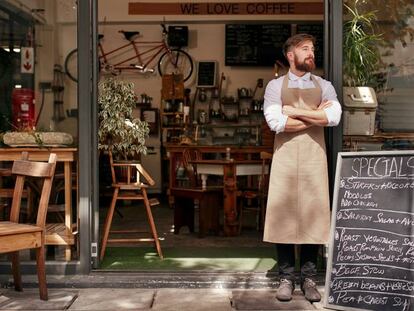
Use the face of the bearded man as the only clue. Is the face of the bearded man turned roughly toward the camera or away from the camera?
toward the camera

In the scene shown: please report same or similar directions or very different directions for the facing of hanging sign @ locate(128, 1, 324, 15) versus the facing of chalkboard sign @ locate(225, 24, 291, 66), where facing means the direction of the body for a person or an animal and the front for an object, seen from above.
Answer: same or similar directions

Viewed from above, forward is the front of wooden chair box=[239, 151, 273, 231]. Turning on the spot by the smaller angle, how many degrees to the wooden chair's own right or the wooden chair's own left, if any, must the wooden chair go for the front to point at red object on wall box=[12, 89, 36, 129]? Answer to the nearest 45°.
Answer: approximately 45° to the wooden chair's own left

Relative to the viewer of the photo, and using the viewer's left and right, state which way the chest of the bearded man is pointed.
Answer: facing the viewer

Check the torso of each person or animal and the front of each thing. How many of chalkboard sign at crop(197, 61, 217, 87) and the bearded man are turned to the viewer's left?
0

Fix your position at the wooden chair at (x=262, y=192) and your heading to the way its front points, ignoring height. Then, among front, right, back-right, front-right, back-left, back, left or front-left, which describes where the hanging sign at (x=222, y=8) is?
right

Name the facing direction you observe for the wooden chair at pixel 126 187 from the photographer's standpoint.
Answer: facing to the right of the viewer

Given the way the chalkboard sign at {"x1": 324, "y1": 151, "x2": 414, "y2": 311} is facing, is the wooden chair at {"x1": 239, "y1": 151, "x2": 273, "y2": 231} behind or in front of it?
behind

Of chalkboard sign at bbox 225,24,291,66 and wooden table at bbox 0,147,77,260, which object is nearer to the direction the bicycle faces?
the chalkboard sign

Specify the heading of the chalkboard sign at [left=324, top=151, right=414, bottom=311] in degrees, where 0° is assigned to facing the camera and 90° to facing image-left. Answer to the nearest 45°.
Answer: approximately 0°

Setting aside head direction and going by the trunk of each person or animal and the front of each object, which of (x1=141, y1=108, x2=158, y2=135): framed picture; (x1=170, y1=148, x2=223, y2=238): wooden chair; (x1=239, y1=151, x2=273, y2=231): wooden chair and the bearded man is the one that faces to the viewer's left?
(x1=239, y1=151, x2=273, y2=231): wooden chair

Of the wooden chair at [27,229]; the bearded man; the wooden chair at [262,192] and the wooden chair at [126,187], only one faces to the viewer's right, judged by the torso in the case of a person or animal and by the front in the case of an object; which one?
the wooden chair at [126,187]

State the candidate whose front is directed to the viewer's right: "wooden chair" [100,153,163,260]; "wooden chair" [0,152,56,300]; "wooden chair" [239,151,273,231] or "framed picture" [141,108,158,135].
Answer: "wooden chair" [100,153,163,260]

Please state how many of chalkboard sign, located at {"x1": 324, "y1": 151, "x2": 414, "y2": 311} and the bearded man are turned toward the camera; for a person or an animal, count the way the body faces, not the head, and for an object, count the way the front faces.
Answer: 2

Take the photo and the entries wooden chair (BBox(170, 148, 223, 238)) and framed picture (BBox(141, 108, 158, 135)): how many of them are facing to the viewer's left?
0

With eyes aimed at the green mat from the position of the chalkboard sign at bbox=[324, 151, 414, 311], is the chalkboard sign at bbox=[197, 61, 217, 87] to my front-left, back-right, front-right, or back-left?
front-right

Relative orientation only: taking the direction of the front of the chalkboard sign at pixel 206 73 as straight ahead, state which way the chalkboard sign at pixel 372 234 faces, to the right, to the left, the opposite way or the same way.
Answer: the same way
